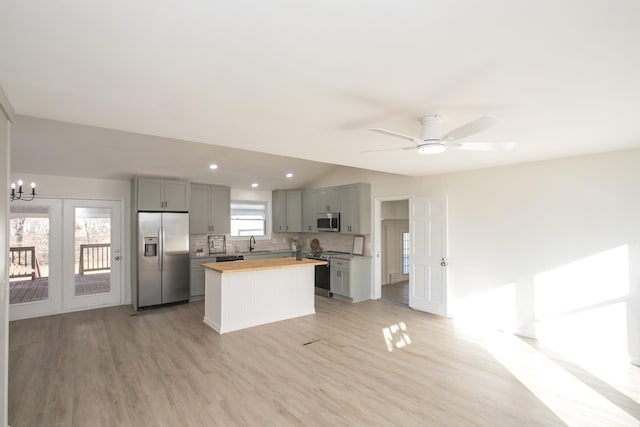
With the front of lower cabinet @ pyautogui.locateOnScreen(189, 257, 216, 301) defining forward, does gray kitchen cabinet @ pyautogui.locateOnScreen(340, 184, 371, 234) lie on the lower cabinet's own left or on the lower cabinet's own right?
on the lower cabinet's own left

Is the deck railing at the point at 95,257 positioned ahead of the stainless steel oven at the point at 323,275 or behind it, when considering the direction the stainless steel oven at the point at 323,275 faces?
ahead

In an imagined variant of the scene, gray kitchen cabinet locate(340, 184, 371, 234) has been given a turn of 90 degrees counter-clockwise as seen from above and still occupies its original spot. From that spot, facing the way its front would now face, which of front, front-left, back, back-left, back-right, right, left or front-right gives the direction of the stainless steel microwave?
back

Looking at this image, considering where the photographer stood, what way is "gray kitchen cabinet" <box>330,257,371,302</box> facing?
facing the viewer and to the left of the viewer

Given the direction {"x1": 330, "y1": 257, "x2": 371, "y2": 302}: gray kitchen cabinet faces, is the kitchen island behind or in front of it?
in front

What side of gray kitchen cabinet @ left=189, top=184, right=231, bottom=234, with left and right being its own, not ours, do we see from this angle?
front

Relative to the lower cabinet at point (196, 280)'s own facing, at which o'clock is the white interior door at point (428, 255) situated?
The white interior door is roughly at 10 o'clock from the lower cabinet.

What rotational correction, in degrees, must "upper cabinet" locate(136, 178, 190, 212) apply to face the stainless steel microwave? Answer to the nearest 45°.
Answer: approximately 90° to its left

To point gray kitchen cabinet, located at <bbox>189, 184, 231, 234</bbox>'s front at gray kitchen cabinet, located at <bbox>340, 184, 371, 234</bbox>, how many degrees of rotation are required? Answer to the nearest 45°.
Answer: approximately 45° to its left

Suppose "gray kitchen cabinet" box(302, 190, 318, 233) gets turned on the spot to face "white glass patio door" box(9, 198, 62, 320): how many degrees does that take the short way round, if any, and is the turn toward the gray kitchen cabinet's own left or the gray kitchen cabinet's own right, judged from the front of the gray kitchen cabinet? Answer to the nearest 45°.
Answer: approximately 45° to the gray kitchen cabinet's own right

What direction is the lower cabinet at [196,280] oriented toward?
toward the camera

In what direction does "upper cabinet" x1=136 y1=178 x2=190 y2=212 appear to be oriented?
toward the camera

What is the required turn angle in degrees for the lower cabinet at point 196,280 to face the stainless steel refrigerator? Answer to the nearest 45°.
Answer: approximately 45° to its right

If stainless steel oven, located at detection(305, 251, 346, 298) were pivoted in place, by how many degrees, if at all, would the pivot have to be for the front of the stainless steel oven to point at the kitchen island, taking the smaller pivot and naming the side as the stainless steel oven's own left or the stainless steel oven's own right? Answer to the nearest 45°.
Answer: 0° — it already faces it

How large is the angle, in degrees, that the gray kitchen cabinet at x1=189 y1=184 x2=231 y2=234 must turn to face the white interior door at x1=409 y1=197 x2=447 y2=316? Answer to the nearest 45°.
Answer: approximately 45° to its left

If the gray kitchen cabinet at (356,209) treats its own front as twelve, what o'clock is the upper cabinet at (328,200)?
The upper cabinet is roughly at 3 o'clock from the gray kitchen cabinet.

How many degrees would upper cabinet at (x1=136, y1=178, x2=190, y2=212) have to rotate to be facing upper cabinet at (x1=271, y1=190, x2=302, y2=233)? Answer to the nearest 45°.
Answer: approximately 90° to its left
